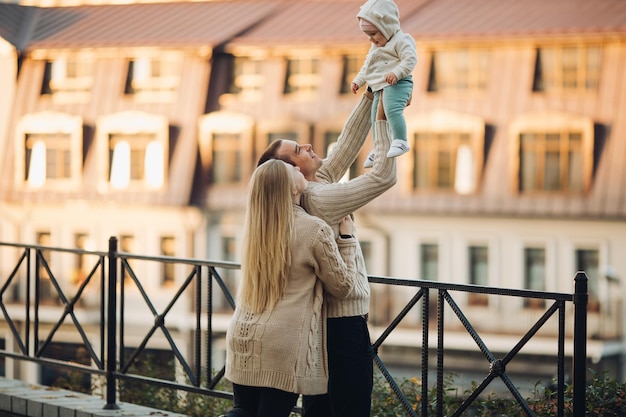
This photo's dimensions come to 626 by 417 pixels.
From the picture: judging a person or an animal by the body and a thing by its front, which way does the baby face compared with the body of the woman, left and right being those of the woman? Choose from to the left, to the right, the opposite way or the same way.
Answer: the opposite way

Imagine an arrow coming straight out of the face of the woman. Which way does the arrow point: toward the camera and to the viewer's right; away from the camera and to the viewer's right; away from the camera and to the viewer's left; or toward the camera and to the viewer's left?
away from the camera and to the viewer's right

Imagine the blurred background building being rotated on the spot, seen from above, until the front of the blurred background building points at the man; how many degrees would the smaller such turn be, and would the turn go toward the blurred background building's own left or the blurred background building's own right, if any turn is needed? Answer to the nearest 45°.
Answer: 0° — it already faces them

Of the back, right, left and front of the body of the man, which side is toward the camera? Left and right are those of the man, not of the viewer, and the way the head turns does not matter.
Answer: right

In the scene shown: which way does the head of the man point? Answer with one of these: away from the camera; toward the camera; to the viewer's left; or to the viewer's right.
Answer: to the viewer's right

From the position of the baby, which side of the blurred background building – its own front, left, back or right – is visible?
front

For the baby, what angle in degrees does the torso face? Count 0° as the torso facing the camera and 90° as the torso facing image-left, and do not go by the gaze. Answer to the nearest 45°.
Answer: approximately 45°

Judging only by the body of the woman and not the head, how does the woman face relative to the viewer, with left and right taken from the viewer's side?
facing away from the viewer and to the right of the viewer

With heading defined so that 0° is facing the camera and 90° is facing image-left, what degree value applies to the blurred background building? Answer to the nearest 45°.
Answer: approximately 0°
